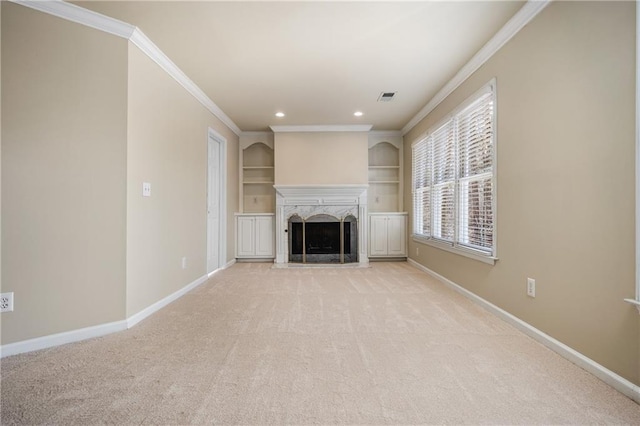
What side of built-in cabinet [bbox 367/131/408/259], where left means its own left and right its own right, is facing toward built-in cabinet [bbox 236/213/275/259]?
right

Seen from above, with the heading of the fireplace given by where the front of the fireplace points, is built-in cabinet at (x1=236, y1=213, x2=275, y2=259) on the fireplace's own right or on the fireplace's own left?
on the fireplace's own right

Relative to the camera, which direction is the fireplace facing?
toward the camera

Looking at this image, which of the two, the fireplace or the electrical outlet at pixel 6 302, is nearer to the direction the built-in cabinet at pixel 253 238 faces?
the electrical outlet

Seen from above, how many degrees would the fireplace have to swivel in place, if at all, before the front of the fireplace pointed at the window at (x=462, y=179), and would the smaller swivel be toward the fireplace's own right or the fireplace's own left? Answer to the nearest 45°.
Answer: approximately 45° to the fireplace's own left

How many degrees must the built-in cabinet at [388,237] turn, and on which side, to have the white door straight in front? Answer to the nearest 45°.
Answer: approximately 45° to its right

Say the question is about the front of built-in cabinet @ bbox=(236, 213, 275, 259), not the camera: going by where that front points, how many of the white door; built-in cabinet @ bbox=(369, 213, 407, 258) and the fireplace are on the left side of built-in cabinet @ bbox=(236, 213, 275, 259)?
2

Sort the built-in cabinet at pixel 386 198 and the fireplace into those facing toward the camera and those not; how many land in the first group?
2

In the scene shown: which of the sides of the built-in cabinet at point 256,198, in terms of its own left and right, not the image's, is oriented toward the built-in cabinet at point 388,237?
left

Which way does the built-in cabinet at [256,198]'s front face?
toward the camera
